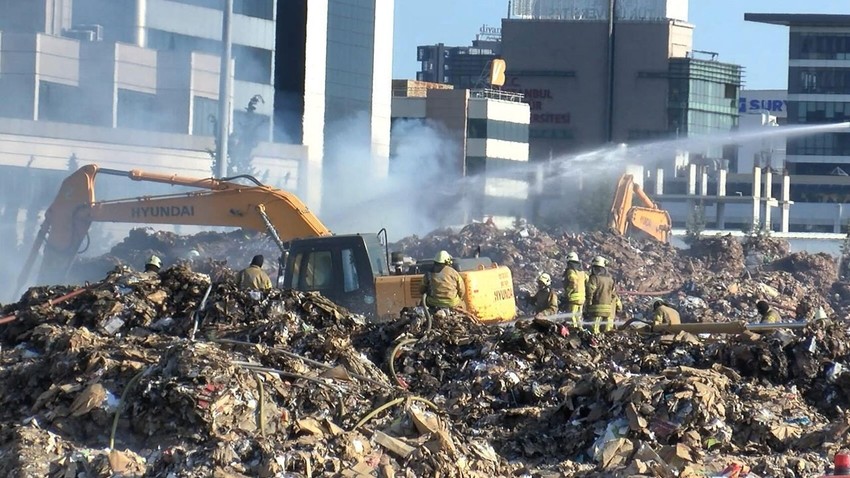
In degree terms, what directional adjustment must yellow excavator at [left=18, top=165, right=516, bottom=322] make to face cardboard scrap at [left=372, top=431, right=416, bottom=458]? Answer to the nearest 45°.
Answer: approximately 90° to its left

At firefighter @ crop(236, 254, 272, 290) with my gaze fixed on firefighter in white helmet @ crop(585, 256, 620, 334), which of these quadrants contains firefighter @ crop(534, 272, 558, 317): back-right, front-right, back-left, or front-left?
front-left

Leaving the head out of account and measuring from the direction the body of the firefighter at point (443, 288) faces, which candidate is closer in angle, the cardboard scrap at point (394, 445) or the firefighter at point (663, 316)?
the firefighter

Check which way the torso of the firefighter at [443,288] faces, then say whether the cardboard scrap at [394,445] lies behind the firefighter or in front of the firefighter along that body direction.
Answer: behind

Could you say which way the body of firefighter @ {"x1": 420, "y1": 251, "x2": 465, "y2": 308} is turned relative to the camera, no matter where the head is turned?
away from the camera

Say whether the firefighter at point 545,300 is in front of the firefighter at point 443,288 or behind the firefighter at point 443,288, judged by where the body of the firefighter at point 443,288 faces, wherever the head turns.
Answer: in front

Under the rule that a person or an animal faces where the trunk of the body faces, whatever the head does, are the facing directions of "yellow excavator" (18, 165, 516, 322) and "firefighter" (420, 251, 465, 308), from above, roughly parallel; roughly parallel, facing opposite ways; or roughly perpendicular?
roughly perpendicular

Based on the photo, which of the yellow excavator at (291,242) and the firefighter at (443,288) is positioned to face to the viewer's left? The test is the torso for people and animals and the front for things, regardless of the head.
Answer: the yellow excavator

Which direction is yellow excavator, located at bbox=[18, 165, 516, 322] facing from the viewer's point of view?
to the viewer's left

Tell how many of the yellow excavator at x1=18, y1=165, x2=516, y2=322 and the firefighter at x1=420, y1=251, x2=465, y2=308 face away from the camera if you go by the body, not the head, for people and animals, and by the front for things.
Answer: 1

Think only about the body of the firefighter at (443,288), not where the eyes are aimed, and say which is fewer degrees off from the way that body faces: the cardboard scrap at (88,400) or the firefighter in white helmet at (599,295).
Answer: the firefighter in white helmet
